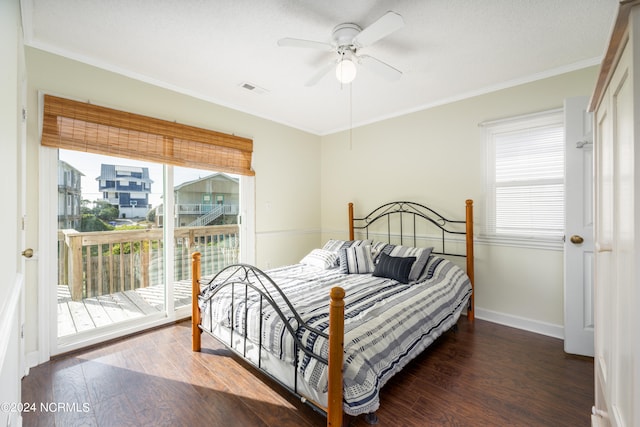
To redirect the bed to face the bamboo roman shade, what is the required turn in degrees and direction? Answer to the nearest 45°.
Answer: approximately 45° to its right

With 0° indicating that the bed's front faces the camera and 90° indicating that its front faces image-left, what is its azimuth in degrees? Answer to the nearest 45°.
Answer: approximately 45°

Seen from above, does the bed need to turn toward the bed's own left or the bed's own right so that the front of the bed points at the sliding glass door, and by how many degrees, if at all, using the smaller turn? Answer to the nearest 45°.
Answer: approximately 45° to the bed's own right

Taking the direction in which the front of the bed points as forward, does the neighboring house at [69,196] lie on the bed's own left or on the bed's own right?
on the bed's own right

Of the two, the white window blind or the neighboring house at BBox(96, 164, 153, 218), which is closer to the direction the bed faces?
the neighboring house

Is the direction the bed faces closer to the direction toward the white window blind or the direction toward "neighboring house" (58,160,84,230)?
the neighboring house

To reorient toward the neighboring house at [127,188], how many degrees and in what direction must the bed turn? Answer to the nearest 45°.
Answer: approximately 45° to its right

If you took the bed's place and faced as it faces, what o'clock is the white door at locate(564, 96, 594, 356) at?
The white door is roughly at 7 o'clock from the bed.

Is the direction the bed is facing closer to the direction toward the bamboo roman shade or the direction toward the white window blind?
the bamboo roman shade
